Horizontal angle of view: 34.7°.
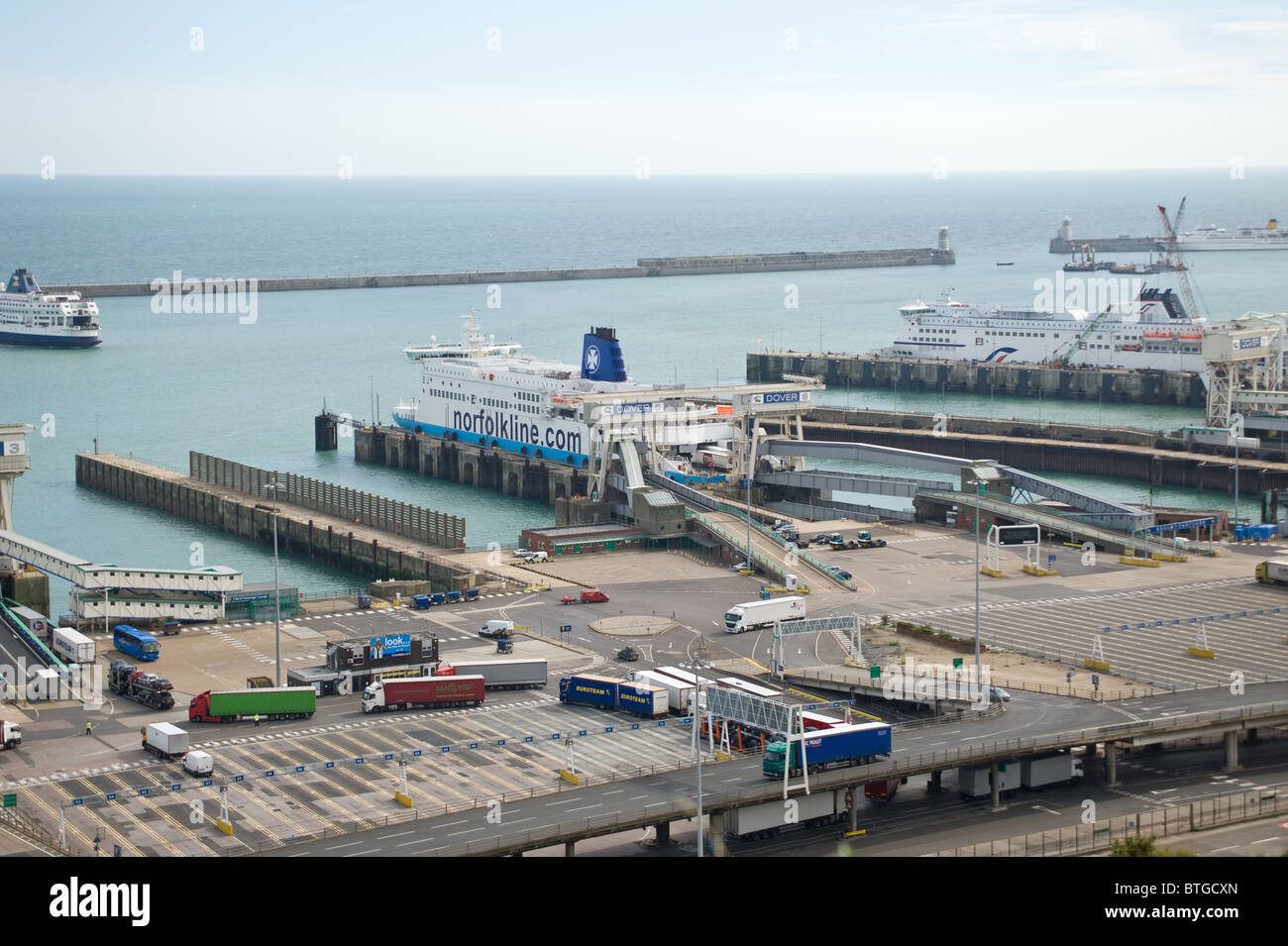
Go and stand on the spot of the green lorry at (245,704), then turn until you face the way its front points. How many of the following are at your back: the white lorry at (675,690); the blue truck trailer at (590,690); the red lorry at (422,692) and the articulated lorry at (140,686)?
3

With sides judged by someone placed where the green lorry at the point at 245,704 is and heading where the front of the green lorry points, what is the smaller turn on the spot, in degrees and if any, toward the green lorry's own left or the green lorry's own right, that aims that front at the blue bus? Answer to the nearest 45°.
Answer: approximately 90° to the green lorry's own right

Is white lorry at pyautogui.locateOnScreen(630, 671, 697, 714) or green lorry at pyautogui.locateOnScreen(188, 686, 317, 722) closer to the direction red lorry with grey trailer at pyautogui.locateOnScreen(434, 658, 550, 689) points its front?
the green lorry

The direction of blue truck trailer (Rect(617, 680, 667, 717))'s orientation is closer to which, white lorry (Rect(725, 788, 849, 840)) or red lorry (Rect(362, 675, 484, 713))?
the red lorry

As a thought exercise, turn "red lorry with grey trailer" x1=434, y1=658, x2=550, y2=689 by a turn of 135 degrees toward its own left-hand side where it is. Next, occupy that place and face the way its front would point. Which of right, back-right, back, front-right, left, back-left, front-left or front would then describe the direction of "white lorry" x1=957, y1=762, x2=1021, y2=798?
front

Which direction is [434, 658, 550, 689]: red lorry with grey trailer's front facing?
to the viewer's left

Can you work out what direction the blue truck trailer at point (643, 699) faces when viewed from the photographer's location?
facing away from the viewer and to the left of the viewer

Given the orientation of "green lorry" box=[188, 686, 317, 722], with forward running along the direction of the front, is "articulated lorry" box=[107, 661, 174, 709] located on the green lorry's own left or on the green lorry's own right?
on the green lorry's own right

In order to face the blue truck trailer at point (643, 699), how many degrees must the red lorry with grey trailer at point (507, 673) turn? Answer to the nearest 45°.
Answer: approximately 135° to its left

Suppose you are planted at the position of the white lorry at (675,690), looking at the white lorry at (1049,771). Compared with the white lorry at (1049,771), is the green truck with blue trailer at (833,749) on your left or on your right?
right

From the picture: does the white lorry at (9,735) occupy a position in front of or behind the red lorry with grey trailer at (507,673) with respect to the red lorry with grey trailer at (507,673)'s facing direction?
in front

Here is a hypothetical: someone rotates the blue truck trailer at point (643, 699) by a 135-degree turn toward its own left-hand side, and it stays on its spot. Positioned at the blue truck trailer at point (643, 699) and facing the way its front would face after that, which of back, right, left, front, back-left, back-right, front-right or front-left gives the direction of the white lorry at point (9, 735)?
right

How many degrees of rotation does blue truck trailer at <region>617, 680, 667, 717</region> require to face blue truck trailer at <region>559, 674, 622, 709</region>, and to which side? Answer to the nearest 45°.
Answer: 0° — it already faces it

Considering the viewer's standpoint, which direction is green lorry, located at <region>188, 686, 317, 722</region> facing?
facing to the left of the viewer
